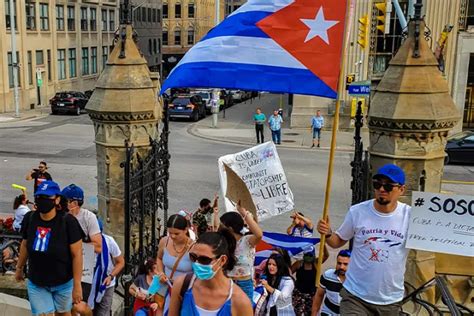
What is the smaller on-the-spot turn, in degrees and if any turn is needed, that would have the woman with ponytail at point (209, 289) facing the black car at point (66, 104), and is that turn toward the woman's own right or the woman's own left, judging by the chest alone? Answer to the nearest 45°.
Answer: approximately 135° to the woman's own right

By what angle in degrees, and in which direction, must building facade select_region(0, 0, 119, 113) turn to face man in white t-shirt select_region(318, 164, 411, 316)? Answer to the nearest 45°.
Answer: approximately 45° to its right

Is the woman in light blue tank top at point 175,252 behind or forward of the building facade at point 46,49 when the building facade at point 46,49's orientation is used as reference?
forward

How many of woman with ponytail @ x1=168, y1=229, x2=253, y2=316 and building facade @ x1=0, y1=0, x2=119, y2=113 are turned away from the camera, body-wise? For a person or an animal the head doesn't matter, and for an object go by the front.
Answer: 0

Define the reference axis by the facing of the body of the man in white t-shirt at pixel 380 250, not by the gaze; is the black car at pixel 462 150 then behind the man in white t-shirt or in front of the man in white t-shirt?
behind

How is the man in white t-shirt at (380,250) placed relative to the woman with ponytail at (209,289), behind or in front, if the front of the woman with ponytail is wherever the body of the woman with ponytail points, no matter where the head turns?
behind

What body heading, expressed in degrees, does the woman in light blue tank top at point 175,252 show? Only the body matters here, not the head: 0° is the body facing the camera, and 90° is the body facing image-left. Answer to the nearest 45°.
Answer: approximately 45°

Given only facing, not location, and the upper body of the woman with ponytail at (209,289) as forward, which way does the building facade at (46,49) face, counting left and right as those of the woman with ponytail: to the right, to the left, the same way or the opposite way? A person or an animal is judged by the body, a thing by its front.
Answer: to the left

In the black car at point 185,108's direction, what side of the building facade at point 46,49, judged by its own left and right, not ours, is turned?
front

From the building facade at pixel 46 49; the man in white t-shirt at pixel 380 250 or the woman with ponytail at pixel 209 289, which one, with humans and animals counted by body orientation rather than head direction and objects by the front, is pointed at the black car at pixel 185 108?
the building facade
